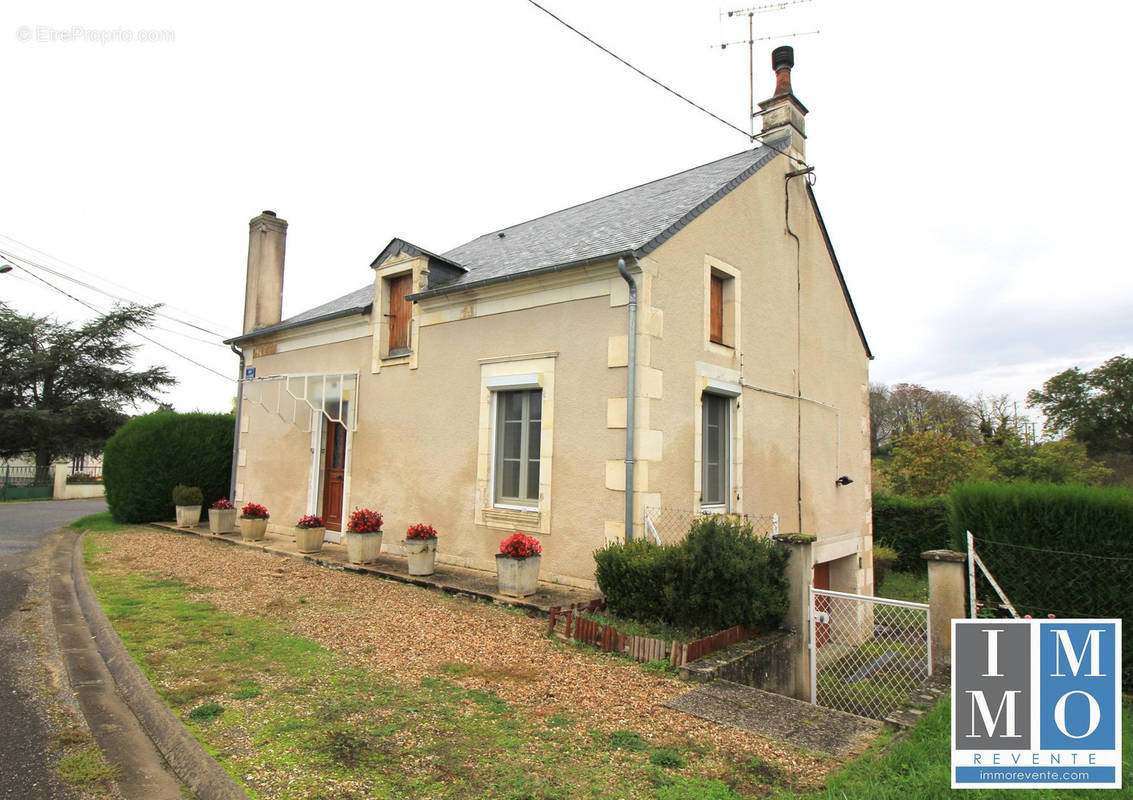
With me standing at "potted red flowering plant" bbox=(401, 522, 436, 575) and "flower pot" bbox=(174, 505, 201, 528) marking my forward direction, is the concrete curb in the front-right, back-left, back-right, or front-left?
back-left

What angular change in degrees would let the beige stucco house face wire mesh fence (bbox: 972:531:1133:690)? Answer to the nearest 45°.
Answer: approximately 90° to its left

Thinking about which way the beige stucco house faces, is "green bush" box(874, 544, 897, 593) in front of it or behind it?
behind

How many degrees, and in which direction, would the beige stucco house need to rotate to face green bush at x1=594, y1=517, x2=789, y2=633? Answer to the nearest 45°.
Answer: approximately 45° to its left

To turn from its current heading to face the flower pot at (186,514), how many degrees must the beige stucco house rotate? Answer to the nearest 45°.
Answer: approximately 90° to its right

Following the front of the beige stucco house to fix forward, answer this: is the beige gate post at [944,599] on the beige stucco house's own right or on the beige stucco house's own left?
on the beige stucco house's own left

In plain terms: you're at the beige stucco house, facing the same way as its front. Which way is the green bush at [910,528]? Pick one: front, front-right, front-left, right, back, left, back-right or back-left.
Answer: back

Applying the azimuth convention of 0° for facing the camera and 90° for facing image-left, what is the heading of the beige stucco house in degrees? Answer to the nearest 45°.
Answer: approximately 45°

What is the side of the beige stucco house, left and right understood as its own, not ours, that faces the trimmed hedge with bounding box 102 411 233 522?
right
